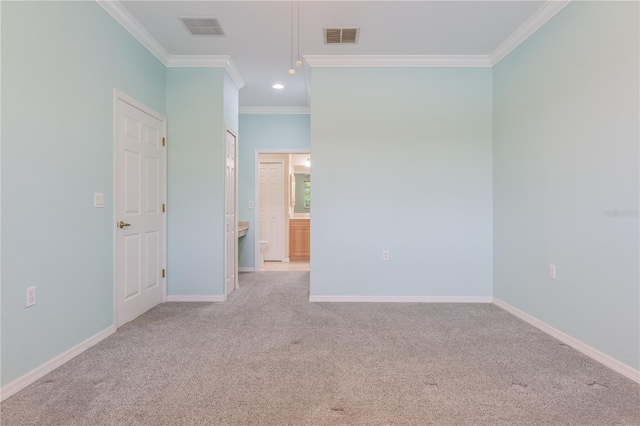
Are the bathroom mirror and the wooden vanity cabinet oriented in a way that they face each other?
no

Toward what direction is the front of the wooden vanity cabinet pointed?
toward the camera

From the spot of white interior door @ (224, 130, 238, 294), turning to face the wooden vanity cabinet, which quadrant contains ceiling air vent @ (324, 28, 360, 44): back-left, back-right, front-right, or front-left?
back-right

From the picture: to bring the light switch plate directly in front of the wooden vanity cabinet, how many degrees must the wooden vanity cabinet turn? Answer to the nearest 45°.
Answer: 0° — it already faces it

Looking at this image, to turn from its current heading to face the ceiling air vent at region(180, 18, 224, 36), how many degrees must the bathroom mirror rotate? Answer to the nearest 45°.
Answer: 0° — it already faces it

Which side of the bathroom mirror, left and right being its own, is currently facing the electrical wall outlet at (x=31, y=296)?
front

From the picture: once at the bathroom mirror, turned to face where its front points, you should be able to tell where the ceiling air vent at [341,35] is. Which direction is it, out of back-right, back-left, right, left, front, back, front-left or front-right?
front

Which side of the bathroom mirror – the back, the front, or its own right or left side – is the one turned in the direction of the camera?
front

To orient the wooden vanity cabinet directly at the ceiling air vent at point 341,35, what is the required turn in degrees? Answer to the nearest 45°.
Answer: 0° — it already faces it

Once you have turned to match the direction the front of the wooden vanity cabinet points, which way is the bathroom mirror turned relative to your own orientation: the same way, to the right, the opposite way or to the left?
the same way

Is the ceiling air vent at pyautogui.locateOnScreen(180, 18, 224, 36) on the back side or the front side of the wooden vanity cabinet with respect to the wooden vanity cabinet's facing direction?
on the front side
